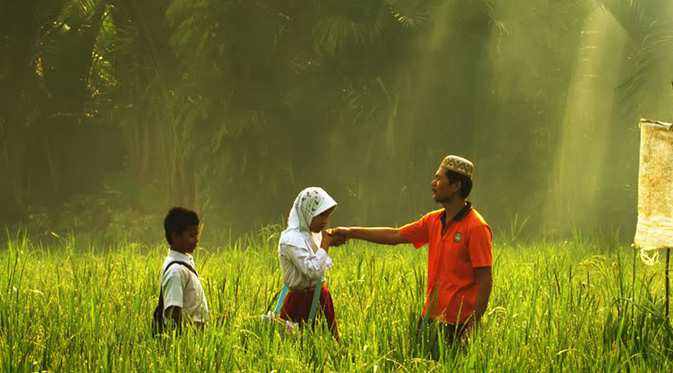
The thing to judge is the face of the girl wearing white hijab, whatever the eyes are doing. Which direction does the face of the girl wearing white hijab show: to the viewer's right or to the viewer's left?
to the viewer's right

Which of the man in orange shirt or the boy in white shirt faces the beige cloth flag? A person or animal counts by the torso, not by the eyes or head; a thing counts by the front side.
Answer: the boy in white shirt

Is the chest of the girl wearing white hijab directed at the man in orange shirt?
yes

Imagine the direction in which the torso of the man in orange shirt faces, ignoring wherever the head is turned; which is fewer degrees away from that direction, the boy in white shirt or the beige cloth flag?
the boy in white shirt

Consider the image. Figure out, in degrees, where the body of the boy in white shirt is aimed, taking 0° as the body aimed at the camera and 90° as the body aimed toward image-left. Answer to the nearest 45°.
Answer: approximately 270°

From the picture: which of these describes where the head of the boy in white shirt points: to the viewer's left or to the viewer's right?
to the viewer's right

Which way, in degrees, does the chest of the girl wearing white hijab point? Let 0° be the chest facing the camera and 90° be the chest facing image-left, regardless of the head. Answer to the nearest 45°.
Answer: approximately 270°

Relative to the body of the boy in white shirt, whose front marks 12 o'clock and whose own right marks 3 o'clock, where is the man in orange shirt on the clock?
The man in orange shirt is roughly at 12 o'clock from the boy in white shirt.

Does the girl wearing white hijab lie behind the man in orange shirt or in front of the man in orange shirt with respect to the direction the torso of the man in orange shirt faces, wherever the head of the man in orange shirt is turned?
in front

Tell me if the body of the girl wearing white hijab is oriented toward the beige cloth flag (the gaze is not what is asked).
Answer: yes

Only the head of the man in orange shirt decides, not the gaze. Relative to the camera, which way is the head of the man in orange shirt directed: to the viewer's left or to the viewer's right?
to the viewer's left

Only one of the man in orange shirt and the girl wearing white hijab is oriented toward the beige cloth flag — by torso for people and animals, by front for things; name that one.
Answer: the girl wearing white hijab

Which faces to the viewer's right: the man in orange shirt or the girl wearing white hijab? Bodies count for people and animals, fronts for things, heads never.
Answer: the girl wearing white hijab

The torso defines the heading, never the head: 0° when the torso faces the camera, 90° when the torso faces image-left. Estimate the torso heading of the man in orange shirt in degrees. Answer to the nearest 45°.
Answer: approximately 45°
